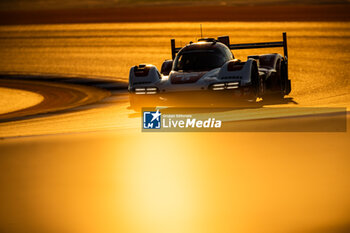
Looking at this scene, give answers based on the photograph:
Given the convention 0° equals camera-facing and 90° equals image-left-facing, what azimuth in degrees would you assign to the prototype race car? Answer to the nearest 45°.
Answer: approximately 0°
